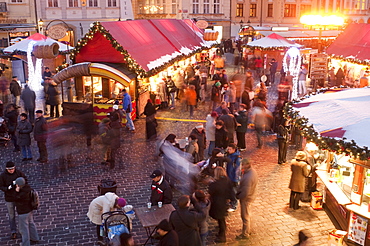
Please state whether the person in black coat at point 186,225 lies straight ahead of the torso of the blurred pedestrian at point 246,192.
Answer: no

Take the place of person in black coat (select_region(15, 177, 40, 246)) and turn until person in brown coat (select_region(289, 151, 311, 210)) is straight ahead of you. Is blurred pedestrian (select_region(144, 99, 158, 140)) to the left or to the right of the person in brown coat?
left

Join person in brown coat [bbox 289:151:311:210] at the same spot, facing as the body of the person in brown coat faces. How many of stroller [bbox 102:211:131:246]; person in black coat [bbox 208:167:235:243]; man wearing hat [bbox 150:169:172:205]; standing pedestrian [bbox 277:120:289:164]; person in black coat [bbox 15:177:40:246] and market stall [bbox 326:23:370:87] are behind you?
4

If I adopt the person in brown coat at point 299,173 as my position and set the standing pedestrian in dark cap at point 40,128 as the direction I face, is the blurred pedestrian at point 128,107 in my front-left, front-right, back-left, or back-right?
front-right

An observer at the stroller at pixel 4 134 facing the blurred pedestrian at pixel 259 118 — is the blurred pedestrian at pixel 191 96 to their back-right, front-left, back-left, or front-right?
front-left

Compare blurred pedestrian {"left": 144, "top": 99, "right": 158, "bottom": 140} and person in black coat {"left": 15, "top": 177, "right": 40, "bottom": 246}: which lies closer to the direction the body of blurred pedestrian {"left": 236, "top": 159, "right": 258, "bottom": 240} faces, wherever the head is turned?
the person in black coat

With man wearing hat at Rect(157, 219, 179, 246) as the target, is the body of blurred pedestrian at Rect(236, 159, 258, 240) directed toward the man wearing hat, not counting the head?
no
